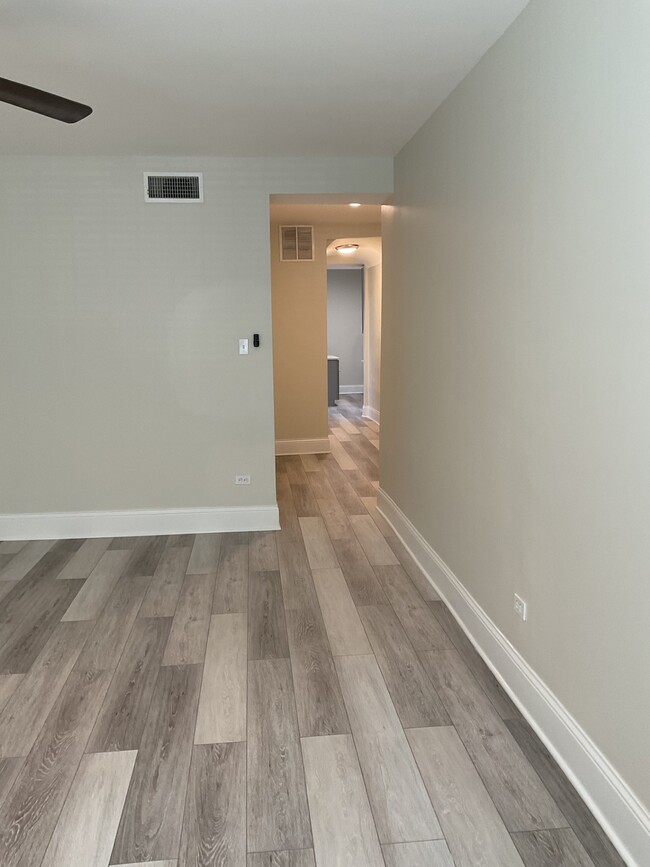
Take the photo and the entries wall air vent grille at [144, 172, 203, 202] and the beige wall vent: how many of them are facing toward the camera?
2

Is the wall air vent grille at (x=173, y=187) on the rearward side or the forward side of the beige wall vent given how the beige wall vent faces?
on the forward side

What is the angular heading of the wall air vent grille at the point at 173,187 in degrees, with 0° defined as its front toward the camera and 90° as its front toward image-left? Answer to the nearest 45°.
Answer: approximately 0°

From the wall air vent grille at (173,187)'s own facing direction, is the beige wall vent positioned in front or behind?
behind
